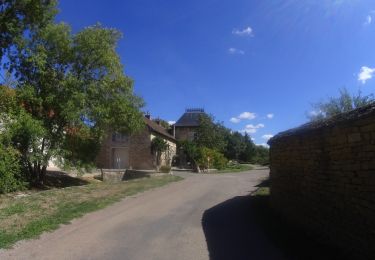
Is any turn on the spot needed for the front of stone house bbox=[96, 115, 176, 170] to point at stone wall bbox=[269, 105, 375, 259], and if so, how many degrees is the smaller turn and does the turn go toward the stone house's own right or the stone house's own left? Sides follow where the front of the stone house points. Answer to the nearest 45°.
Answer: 0° — it already faces it

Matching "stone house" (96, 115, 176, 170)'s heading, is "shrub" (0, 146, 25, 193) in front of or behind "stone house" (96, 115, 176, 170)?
in front

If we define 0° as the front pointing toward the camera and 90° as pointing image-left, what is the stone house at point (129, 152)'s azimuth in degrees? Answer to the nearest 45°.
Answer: approximately 0°

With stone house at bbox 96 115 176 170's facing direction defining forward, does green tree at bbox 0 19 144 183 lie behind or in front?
in front
